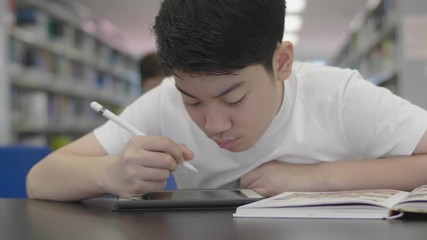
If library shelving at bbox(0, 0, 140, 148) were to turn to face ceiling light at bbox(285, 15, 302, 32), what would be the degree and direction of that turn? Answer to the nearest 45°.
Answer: approximately 90° to its left

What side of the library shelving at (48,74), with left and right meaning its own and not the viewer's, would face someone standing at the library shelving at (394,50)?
front

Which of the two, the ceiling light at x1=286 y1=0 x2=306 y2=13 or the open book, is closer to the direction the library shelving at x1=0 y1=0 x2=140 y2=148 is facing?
the open book

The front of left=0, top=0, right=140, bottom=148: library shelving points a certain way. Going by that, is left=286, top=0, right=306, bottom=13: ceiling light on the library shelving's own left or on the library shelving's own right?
on the library shelving's own left

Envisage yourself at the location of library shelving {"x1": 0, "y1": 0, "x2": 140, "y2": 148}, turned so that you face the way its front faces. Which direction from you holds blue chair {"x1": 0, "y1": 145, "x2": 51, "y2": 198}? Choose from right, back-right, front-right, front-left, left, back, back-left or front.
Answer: front-right

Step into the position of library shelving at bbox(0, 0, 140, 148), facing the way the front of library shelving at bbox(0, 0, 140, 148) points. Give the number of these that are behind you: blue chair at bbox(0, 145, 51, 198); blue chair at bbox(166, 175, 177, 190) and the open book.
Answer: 0

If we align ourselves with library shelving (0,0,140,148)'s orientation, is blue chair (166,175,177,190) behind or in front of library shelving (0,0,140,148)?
in front

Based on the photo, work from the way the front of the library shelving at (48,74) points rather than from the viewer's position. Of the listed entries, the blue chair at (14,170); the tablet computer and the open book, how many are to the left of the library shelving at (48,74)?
0

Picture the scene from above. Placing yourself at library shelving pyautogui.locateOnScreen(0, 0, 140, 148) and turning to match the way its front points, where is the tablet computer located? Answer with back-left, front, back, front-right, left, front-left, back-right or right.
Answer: front-right

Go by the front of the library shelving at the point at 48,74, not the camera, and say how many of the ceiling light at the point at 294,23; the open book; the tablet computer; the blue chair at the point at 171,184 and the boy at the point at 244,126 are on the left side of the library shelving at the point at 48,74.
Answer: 1

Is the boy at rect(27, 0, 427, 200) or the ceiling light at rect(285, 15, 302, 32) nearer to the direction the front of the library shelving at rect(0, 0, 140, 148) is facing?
the boy

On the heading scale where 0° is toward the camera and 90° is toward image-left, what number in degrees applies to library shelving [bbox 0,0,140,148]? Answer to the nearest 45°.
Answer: approximately 315°

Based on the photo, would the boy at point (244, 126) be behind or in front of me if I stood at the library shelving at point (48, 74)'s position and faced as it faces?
in front

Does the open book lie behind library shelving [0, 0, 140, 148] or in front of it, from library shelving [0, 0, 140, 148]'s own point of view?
in front

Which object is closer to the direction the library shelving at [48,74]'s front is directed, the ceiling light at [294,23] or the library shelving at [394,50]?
the library shelving
